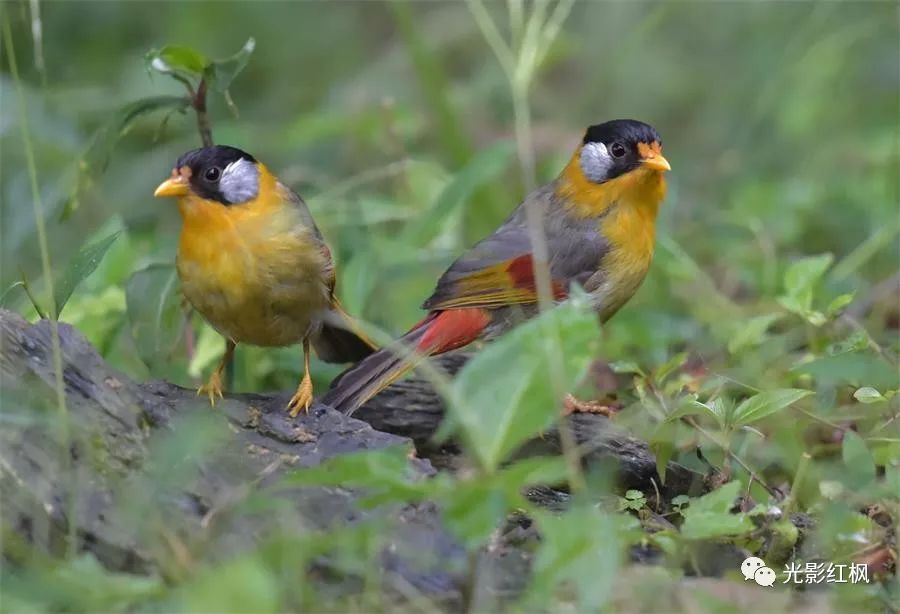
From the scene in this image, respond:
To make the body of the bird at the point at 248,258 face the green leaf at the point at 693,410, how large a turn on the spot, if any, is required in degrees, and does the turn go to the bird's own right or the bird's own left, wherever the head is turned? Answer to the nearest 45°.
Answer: approximately 90° to the bird's own left

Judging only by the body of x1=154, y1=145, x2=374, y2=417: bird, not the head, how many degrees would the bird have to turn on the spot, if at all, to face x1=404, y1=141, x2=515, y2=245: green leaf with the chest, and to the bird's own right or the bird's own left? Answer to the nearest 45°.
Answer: approximately 180°

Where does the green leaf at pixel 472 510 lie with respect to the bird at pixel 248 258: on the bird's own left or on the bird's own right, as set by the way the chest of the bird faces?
on the bird's own left

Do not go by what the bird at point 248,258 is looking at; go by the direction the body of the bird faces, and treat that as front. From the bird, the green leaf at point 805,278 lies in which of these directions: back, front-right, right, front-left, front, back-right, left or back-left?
back-left

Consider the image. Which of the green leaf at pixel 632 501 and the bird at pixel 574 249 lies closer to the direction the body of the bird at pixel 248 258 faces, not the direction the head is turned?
the green leaf

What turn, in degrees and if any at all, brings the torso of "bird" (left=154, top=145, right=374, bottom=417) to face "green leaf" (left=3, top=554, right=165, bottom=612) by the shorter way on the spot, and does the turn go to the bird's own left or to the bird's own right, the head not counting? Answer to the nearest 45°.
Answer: approximately 45° to the bird's own left

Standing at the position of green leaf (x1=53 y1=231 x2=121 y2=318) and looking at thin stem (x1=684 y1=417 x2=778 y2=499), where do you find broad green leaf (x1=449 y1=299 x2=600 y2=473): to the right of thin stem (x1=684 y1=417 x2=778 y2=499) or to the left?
right

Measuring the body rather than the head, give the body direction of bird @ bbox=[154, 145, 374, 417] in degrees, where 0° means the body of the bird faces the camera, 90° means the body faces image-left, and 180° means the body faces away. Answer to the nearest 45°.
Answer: approximately 45°

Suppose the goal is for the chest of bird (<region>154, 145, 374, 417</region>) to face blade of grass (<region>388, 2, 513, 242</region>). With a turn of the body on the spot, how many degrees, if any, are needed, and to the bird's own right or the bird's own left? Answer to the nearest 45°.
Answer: approximately 180°
